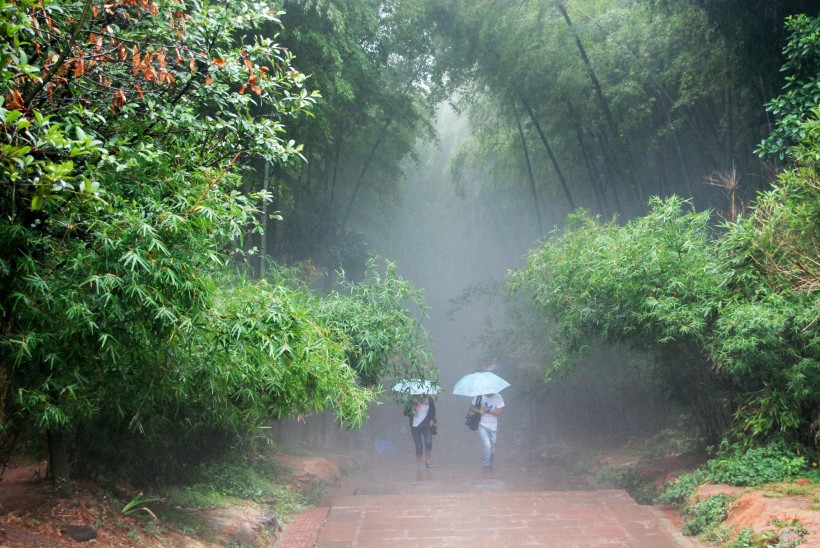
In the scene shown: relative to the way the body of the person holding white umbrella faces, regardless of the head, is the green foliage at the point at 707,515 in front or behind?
in front

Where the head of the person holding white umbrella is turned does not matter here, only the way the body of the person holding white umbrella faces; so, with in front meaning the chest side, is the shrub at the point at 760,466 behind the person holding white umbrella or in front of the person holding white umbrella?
in front

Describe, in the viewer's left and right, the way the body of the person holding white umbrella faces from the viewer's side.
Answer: facing the viewer
